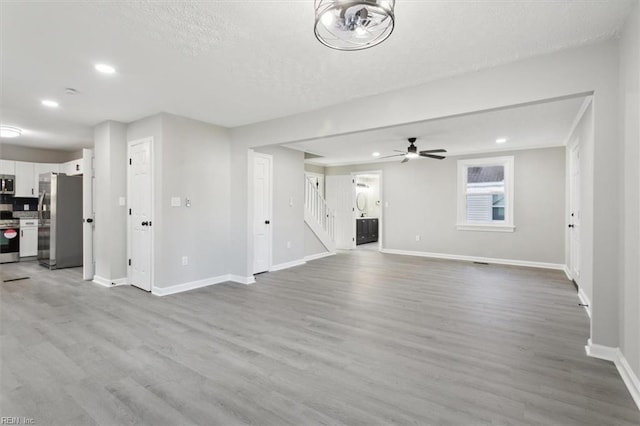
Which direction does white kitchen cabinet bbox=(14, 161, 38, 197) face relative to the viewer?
toward the camera

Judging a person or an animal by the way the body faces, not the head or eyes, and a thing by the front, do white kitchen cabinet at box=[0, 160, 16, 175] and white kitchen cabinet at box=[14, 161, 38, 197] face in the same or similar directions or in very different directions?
same or similar directions

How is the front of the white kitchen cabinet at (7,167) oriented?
toward the camera

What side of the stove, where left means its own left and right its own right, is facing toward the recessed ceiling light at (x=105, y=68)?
front

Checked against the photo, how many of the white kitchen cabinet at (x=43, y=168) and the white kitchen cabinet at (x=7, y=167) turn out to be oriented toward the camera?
2

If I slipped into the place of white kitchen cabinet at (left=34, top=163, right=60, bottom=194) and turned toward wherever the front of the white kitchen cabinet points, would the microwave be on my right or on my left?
on my right

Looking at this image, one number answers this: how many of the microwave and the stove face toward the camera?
2

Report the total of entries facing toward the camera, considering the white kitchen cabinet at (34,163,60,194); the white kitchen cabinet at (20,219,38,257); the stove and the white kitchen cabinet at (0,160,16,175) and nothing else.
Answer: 4

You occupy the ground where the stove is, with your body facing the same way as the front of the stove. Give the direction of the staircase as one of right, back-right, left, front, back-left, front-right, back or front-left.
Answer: front-left

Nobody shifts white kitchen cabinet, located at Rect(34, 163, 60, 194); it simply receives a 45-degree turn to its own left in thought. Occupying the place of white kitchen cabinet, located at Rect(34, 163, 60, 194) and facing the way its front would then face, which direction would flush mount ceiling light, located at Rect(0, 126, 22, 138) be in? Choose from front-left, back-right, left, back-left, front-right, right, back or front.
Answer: front-right

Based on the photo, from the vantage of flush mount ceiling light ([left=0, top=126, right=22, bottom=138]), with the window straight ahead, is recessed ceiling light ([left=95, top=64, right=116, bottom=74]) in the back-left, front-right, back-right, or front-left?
front-right

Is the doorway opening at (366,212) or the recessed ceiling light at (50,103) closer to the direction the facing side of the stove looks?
the recessed ceiling light
